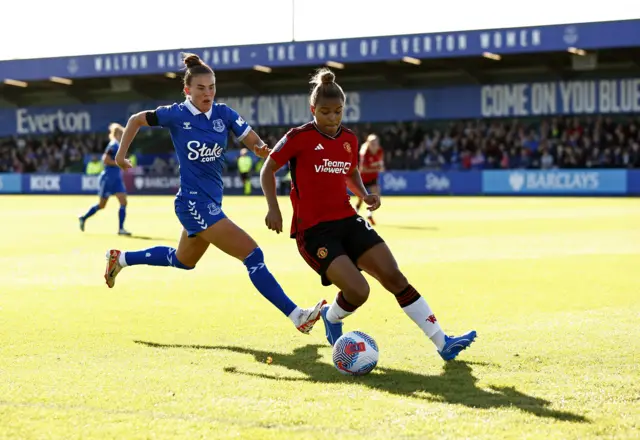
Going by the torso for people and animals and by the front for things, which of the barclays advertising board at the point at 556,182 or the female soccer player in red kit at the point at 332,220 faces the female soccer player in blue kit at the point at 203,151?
the barclays advertising board

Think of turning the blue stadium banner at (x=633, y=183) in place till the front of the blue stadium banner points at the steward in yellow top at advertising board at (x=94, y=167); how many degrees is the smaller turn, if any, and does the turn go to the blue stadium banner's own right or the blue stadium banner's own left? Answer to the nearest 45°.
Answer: approximately 90° to the blue stadium banner's own right

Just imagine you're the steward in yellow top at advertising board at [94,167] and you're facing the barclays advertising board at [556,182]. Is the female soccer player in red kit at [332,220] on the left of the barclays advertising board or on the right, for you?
right

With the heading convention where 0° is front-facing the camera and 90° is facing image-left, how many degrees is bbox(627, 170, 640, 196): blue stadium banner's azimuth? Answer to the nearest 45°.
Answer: approximately 0°

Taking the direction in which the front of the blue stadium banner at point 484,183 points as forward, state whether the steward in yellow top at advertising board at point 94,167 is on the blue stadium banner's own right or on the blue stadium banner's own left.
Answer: on the blue stadium banner's own right

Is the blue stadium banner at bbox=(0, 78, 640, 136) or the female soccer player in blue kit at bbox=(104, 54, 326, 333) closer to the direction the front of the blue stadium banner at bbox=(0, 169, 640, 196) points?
the female soccer player in blue kit

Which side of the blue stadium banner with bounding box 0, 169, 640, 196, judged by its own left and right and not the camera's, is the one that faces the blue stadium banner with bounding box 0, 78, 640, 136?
back

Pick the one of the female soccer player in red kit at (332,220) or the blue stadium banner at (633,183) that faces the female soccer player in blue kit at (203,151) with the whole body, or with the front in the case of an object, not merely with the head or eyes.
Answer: the blue stadium banner
